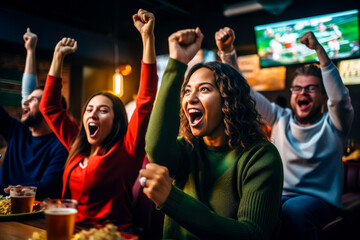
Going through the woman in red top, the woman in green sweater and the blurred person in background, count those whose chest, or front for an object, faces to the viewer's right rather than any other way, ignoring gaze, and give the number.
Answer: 0

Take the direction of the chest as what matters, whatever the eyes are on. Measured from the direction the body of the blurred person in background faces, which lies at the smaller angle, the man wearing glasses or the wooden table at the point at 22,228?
the wooden table

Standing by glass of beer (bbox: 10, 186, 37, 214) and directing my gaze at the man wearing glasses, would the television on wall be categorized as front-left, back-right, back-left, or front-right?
front-left

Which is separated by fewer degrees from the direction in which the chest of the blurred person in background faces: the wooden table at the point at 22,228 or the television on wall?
the wooden table

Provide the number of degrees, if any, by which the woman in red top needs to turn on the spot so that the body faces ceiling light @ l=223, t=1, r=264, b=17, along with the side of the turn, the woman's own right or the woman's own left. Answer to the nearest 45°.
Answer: approximately 180°

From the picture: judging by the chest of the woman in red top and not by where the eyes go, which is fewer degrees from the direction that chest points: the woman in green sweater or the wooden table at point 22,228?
the wooden table

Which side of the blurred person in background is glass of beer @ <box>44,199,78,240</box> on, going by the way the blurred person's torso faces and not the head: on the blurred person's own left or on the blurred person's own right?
on the blurred person's own left

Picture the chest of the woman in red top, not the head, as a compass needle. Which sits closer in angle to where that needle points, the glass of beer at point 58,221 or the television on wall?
the glass of beer

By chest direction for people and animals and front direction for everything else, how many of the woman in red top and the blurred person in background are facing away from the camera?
0

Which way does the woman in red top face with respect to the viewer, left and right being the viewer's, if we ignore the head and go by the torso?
facing the viewer and to the left of the viewer
